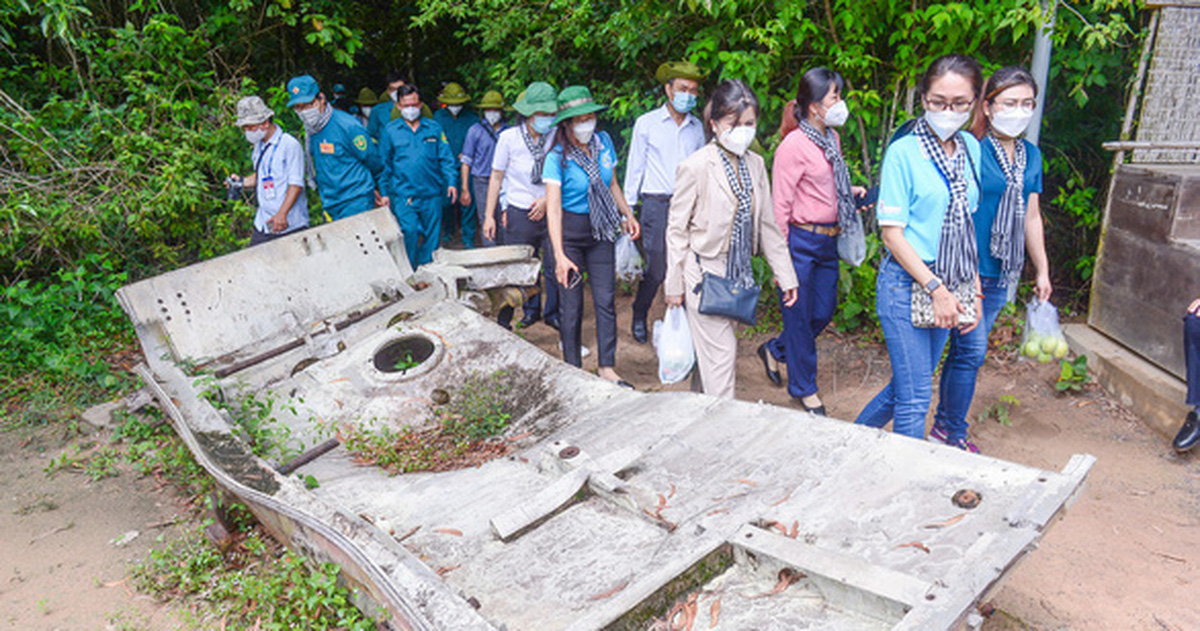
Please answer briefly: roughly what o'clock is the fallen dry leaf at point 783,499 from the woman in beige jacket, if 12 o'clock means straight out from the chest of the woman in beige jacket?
The fallen dry leaf is roughly at 1 o'clock from the woman in beige jacket.

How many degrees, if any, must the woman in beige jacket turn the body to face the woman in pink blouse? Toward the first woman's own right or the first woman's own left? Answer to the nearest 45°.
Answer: approximately 90° to the first woman's own left

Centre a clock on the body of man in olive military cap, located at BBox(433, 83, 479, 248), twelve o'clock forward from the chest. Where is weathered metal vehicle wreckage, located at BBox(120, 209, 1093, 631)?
The weathered metal vehicle wreckage is roughly at 12 o'clock from the man in olive military cap.

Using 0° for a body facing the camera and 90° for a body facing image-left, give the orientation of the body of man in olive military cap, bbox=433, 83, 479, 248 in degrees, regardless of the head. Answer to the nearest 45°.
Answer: approximately 0°

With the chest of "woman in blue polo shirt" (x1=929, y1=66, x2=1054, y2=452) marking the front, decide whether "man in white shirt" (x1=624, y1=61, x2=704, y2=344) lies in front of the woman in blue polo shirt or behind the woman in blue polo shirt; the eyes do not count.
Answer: behind

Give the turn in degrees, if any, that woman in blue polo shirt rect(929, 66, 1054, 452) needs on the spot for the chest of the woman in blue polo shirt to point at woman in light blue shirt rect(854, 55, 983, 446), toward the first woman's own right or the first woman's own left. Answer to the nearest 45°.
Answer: approximately 90° to the first woman's own right

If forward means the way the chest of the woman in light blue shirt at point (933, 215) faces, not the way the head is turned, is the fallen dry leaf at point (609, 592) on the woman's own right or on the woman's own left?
on the woman's own right
